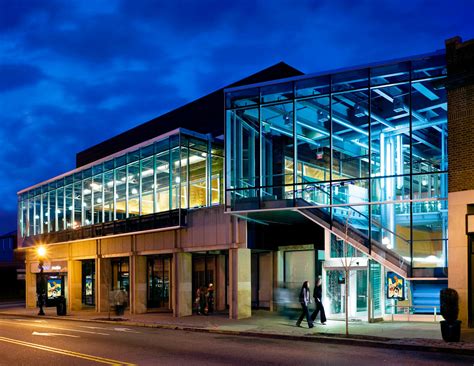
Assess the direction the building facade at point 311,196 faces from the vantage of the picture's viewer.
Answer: facing the viewer and to the left of the viewer
